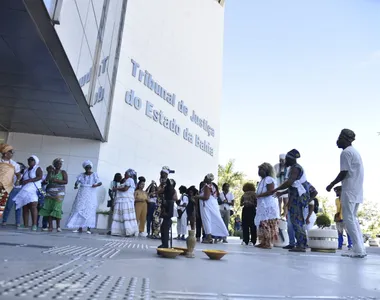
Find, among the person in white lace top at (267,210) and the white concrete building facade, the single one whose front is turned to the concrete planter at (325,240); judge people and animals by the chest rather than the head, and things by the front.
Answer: the white concrete building facade

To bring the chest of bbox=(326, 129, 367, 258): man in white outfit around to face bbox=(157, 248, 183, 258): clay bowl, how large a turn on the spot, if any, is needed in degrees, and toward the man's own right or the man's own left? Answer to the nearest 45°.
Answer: approximately 45° to the man's own left

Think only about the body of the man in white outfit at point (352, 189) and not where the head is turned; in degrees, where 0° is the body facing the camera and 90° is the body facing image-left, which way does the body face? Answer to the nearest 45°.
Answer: approximately 90°

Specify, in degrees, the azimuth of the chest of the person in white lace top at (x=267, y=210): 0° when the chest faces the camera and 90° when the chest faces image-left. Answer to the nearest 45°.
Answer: approximately 90°

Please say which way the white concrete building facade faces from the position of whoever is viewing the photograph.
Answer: facing the viewer and to the right of the viewer

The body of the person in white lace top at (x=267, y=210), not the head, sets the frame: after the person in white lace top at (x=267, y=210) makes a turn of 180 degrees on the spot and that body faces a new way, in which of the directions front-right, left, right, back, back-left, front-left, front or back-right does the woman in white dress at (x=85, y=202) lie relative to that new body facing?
back

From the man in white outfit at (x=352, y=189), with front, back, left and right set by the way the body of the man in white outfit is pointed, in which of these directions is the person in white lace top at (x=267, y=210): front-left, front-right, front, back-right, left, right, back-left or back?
front-right

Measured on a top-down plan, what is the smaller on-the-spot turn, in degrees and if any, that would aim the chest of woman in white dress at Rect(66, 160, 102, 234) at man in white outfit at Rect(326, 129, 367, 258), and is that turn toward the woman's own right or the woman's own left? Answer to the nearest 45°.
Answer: approximately 45° to the woman's own left

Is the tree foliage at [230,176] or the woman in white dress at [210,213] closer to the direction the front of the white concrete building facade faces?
the woman in white dress

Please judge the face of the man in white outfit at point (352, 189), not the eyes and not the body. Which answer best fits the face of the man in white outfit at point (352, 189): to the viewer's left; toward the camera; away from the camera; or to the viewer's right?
to the viewer's left

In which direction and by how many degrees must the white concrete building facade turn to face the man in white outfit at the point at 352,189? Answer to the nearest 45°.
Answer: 0° — it already faces them

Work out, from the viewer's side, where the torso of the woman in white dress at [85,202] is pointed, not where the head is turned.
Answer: toward the camera

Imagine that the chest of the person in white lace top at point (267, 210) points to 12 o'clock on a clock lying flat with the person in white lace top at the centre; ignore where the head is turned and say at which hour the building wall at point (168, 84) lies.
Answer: The building wall is roughly at 2 o'clock from the person in white lace top.

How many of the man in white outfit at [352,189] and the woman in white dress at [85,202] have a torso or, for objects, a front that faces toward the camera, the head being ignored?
1
